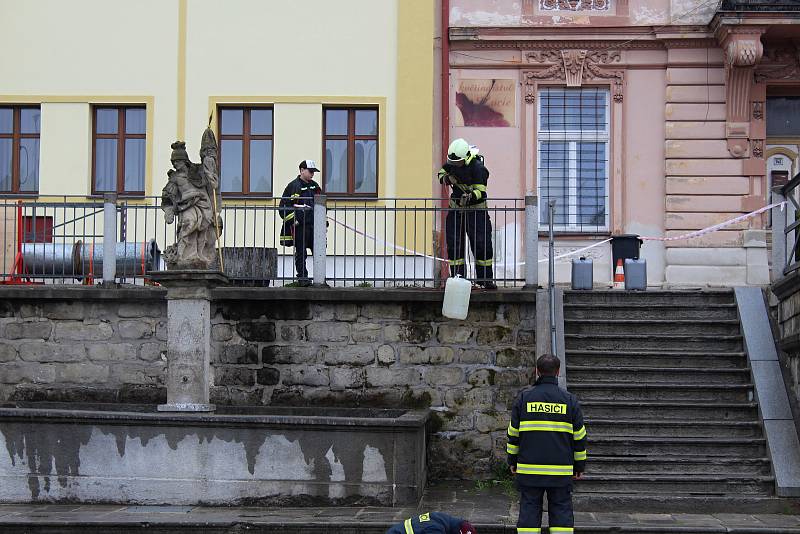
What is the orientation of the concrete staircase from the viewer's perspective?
toward the camera

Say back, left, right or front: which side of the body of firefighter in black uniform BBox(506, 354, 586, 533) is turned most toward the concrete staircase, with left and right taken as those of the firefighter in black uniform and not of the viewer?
front

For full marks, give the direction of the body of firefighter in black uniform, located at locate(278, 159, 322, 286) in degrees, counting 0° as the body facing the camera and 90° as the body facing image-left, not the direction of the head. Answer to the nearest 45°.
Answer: approximately 315°

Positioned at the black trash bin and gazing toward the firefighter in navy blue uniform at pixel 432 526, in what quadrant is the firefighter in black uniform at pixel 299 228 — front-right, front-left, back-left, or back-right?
front-right

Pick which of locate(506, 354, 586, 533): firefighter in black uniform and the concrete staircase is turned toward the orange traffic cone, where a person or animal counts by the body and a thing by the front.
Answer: the firefighter in black uniform

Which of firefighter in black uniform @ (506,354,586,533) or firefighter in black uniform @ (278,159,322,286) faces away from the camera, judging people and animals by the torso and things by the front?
firefighter in black uniform @ (506,354,586,533)

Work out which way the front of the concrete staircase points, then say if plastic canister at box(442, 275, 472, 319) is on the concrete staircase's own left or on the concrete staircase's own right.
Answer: on the concrete staircase's own right

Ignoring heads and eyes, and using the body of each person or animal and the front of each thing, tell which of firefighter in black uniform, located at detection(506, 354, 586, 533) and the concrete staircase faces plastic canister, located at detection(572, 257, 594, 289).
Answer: the firefighter in black uniform

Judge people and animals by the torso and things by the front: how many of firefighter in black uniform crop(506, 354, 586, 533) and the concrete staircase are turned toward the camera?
1

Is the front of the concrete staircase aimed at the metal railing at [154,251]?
no

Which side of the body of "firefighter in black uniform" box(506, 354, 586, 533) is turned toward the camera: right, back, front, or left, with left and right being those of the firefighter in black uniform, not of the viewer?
back

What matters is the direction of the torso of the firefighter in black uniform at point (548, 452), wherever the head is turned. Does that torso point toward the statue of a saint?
no

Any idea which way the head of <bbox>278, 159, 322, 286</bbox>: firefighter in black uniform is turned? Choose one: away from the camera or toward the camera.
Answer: toward the camera

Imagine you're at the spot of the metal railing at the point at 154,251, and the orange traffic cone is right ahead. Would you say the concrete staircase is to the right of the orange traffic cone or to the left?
right

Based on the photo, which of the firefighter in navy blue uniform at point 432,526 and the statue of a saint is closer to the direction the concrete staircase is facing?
the firefighter in navy blue uniform

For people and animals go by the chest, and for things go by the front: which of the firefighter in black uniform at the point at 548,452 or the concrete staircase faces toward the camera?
the concrete staircase

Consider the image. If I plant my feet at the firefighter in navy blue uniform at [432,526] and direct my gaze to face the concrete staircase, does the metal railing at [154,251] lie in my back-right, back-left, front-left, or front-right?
front-left

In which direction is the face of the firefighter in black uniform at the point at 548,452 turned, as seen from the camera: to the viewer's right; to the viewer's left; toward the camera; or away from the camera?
away from the camera
